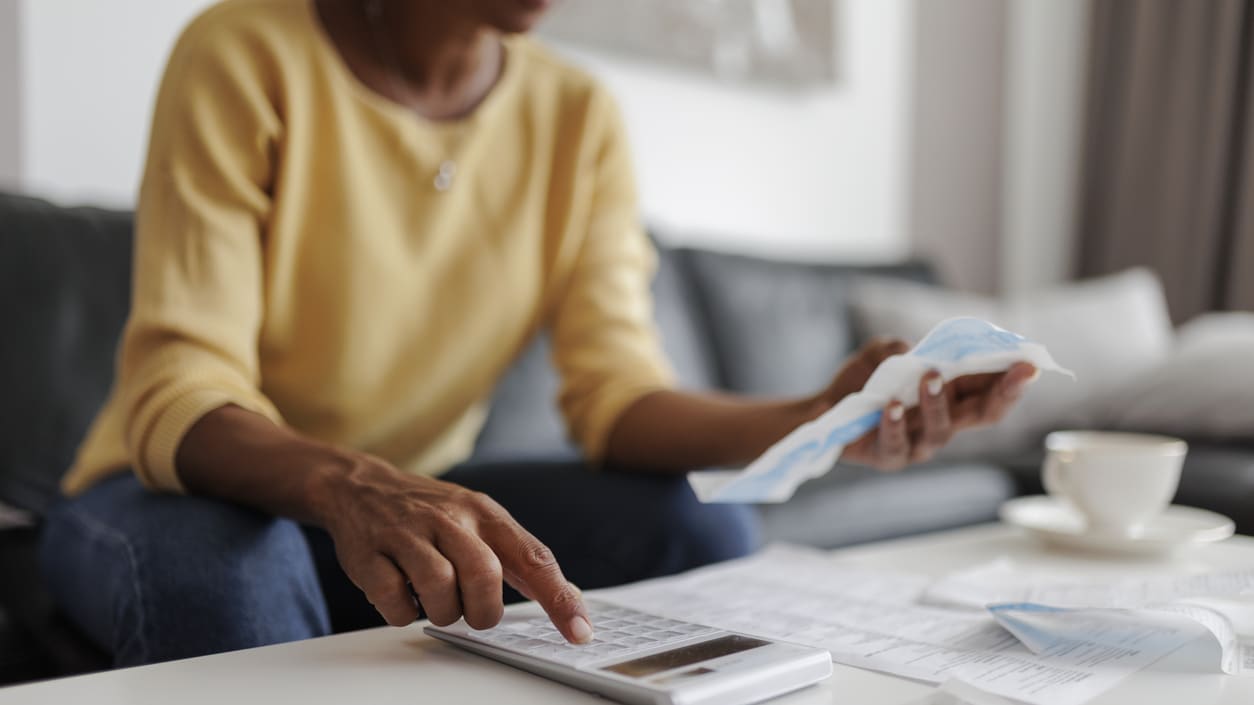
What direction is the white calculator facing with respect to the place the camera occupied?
facing away from the viewer and to the left of the viewer

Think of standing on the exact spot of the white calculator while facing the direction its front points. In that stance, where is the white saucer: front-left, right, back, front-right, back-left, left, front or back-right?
right

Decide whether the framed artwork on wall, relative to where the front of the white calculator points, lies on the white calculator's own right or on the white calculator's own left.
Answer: on the white calculator's own right

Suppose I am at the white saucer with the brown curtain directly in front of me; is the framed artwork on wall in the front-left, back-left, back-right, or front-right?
front-left

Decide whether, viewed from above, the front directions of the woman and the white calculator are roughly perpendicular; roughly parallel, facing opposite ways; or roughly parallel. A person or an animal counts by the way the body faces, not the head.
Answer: roughly parallel, facing opposite ways

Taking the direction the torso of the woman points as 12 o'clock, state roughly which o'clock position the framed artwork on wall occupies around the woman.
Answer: The framed artwork on wall is roughly at 8 o'clock from the woman.

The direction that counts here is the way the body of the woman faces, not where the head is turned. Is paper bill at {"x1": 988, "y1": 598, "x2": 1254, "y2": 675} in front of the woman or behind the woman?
in front

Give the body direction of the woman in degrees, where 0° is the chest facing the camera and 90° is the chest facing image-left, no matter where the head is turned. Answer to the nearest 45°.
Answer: approximately 315°

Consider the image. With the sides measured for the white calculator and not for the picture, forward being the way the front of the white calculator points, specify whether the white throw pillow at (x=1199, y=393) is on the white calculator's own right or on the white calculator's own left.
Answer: on the white calculator's own right
